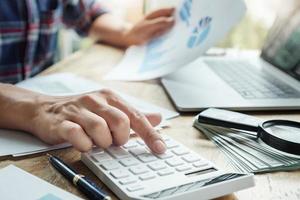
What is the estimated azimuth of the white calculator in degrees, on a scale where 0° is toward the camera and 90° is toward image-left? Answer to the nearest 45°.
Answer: approximately 135°

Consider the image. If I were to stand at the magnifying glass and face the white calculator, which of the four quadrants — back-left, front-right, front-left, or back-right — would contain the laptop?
back-right

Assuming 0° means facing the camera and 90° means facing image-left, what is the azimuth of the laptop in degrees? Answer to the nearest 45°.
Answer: approximately 90°

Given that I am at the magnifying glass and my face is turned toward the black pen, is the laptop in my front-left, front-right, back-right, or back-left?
back-right

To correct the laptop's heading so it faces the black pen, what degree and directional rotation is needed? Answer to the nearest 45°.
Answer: approximately 90° to its left
